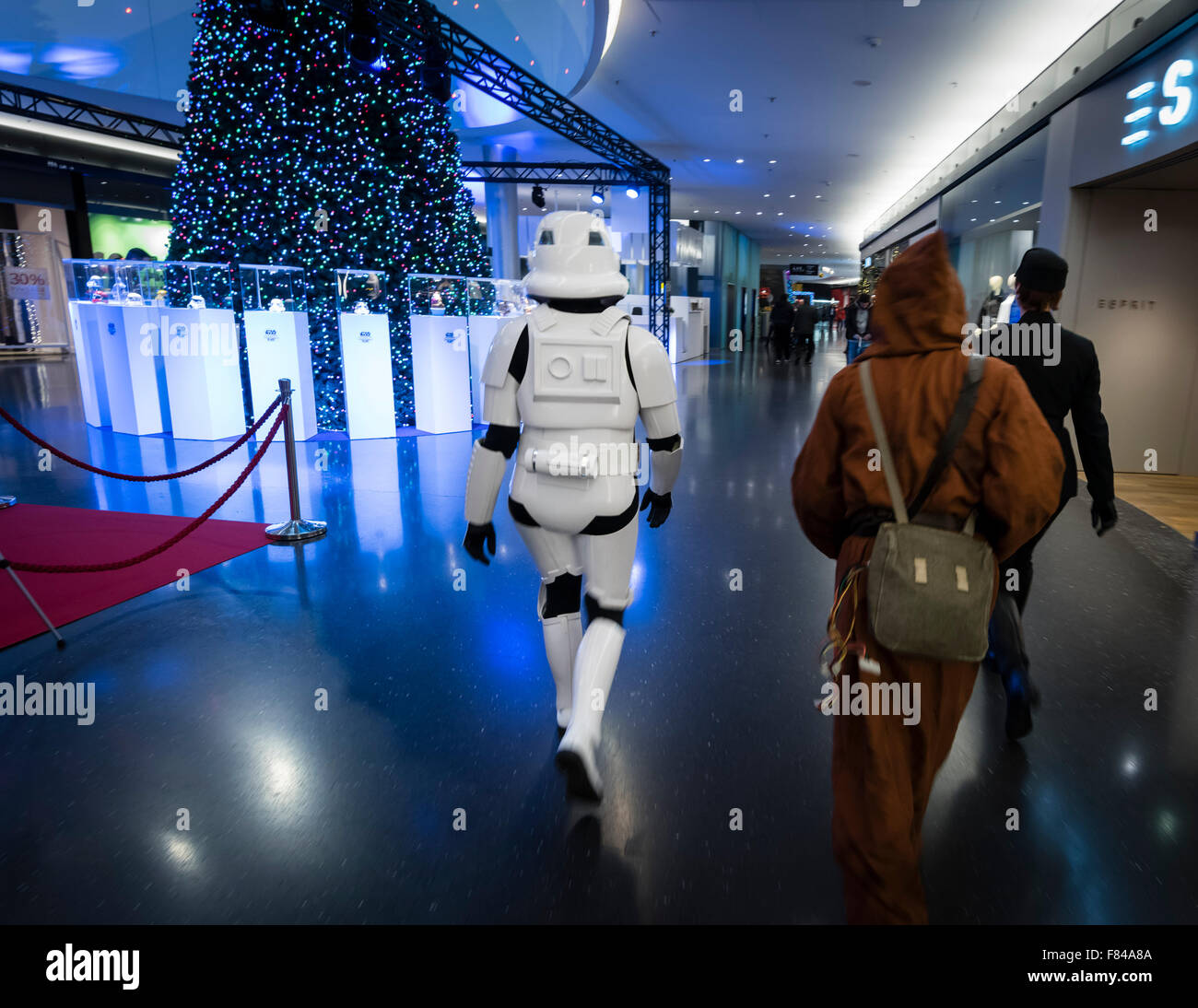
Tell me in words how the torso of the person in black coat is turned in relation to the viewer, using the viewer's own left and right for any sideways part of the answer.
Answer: facing away from the viewer

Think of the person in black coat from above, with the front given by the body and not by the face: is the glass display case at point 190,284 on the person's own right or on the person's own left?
on the person's own left

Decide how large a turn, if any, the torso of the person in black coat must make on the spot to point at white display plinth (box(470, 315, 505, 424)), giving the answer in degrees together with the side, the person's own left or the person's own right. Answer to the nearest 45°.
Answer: approximately 45° to the person's own left

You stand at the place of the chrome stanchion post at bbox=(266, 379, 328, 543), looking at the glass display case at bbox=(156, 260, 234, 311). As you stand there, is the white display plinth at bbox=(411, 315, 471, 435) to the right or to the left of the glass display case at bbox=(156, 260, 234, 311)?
right

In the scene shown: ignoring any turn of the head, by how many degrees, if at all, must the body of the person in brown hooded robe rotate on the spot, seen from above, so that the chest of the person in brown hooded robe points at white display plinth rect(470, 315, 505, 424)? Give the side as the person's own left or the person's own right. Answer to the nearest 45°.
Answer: approximately 45° to the person's own left

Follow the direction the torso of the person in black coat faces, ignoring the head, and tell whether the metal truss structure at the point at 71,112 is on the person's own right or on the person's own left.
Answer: on the person's own left

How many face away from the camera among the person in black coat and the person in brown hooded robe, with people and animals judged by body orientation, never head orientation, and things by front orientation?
2

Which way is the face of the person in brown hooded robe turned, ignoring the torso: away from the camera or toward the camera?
away from the camera

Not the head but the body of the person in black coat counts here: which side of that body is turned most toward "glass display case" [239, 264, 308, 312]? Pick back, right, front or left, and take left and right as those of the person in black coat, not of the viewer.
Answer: left

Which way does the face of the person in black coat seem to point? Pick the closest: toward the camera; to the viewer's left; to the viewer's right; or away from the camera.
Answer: away from the camera

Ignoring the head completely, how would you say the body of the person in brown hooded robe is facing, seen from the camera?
away from the camera

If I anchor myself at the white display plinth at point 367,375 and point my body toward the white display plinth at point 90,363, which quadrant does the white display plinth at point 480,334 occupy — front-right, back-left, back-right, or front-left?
back-right

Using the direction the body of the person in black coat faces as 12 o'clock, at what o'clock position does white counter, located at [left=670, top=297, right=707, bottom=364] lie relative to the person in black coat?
The white counter is roughly at 11 o'clock from the person in black coat.

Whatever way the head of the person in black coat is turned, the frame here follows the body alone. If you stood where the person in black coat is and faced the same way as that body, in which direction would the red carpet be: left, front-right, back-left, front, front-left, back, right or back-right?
left
